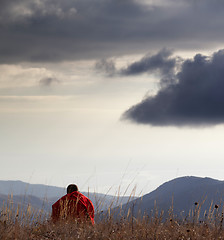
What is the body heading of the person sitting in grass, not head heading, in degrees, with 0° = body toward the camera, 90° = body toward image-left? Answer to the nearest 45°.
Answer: approximately 180°
